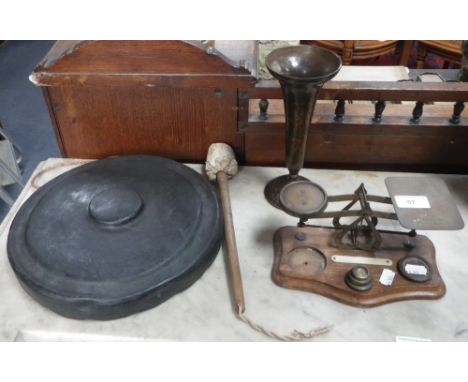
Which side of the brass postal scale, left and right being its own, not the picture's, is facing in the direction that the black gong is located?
right

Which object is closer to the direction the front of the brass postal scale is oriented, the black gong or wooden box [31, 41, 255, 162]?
the black gong

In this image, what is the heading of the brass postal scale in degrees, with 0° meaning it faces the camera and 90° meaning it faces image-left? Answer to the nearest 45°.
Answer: approximately 0°

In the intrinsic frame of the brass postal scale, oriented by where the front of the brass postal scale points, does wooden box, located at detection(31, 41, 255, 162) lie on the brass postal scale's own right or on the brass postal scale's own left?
on the brass postal scale's own right
